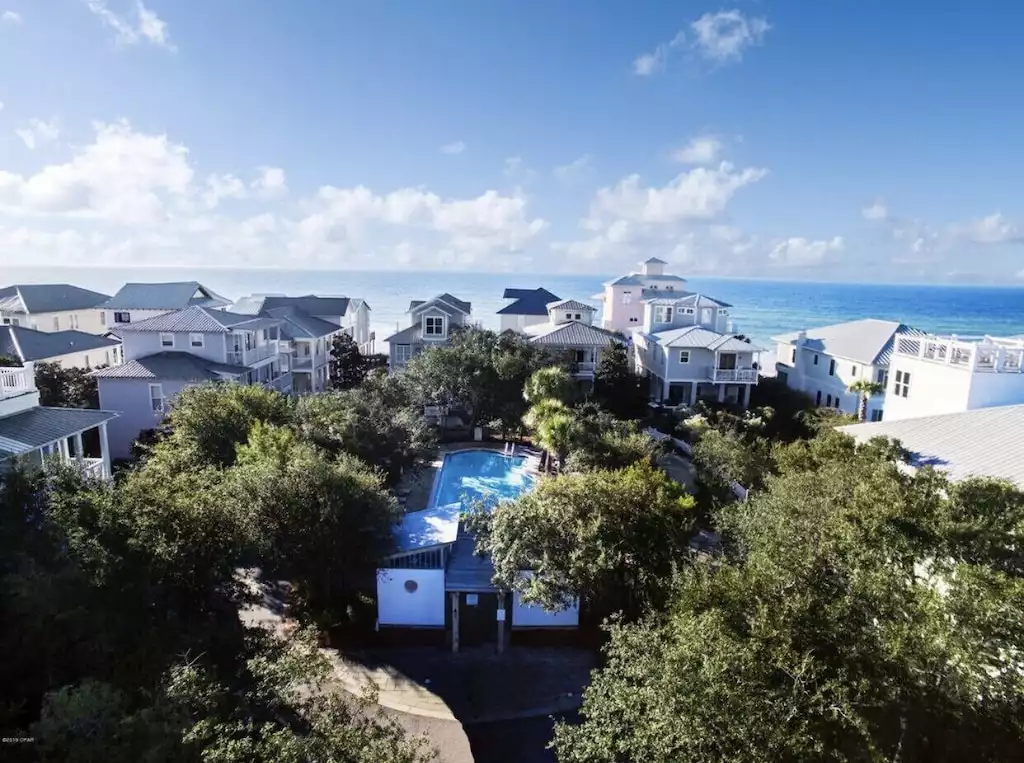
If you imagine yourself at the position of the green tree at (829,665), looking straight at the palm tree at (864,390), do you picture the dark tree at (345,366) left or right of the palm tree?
left

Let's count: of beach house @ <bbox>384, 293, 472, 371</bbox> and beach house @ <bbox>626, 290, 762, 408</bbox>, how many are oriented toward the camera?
2

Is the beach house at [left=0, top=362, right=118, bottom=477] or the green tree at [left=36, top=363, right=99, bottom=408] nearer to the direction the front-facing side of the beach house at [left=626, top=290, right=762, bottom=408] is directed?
the beach house

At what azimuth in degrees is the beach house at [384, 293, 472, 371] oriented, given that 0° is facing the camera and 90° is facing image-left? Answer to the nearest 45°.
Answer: approximately 0°

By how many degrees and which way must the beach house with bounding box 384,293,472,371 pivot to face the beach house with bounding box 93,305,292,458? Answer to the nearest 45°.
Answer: approximately 45° to its right

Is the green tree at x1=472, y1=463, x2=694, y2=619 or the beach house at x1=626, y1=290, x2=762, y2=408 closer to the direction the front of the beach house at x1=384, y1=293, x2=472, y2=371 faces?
the green tree

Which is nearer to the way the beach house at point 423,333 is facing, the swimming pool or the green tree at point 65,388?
the swimming pool

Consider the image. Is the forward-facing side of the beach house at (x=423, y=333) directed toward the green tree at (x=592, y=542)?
yes

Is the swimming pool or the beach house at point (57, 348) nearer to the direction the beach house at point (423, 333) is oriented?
the swimming pool

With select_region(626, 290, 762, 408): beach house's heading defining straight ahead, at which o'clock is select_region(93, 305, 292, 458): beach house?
select_region(93, 305, 292, 458): beach house is roughly at 2 o'clock from select_region(626, 290, 762, 408): beach house.

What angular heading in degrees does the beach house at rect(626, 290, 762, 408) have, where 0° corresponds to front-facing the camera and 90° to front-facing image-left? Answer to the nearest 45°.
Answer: approximately 0°
